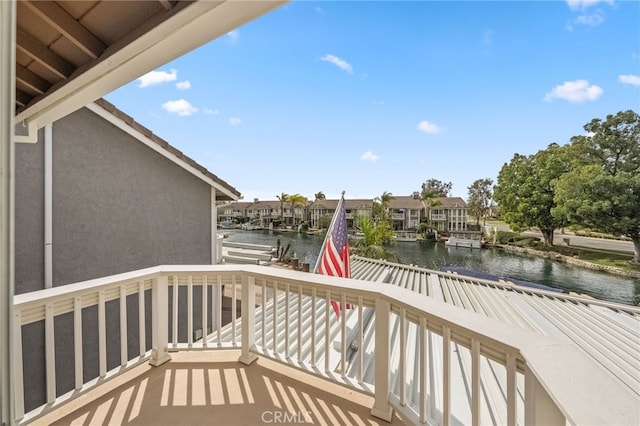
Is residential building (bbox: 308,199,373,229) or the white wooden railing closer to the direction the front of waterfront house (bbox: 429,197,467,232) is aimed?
the white wooden railing

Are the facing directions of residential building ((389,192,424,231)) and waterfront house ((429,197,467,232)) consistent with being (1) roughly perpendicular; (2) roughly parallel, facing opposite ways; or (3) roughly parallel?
roughly parallel

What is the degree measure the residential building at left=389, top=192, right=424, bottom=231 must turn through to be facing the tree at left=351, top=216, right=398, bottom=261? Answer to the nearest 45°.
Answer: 0° — it already faces it

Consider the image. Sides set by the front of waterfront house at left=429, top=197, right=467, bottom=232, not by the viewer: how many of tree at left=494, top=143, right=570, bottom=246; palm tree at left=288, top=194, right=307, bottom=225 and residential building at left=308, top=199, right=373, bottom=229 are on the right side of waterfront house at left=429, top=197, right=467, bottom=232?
2

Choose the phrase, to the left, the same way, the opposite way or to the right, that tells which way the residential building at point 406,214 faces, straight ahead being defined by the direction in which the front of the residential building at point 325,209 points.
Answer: the same way

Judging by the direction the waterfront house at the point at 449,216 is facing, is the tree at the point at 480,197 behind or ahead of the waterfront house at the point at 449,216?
behind

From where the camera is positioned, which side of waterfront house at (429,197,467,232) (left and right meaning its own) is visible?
front

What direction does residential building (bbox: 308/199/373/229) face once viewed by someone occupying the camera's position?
facing the viewer

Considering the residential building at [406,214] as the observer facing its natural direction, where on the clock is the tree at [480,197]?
The tree is roughly at 8 o'clock from the residential building.

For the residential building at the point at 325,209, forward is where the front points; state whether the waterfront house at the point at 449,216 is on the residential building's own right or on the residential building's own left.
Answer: on the residential building's own left

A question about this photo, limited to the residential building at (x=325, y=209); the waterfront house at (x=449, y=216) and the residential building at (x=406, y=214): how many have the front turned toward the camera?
3

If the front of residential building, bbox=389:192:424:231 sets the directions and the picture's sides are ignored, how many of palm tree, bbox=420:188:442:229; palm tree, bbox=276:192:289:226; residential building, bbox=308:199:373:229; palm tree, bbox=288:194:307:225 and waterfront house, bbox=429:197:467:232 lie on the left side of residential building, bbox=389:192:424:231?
2
